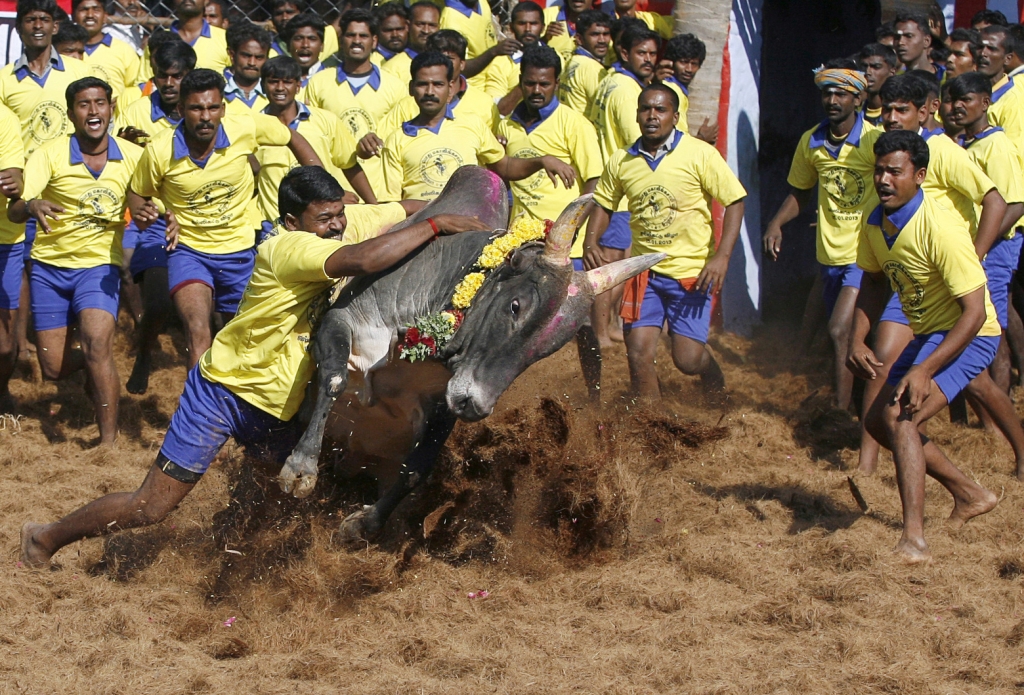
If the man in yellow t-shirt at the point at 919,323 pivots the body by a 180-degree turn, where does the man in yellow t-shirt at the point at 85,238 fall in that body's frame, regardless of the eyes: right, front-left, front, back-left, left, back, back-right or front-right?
back-left

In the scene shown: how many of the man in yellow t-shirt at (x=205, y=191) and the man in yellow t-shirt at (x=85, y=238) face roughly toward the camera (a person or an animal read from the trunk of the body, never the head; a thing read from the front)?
2

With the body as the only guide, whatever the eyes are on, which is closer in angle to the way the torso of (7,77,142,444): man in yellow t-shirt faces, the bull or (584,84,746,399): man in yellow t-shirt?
the bull

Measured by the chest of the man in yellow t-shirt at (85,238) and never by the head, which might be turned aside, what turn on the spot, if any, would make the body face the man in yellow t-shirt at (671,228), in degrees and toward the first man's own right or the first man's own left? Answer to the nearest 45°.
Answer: approximately 90° to the first man's own left

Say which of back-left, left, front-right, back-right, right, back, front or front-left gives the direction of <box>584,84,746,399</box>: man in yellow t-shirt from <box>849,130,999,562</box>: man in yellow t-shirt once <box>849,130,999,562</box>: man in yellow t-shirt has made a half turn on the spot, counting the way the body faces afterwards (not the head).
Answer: left

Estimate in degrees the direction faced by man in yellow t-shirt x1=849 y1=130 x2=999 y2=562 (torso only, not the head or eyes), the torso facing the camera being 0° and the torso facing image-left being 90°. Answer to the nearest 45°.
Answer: approximately 45°

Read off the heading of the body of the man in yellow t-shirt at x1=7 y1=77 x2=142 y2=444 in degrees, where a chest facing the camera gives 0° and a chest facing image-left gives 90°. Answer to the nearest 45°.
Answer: approximately 0°

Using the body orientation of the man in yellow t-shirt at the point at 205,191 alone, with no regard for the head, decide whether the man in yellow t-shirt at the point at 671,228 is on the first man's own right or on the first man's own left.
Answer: on the first man's own left
